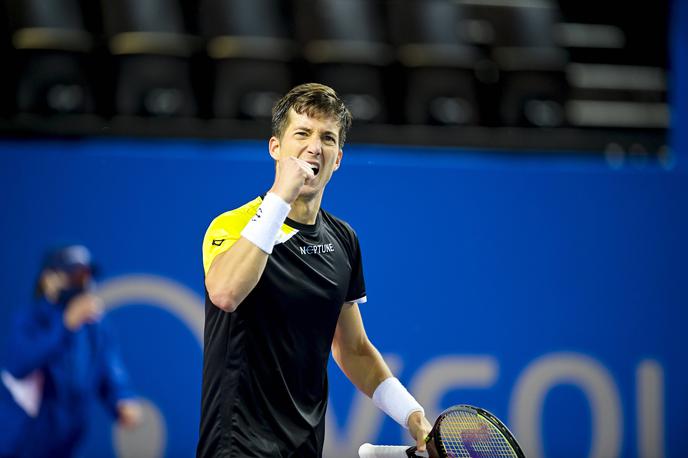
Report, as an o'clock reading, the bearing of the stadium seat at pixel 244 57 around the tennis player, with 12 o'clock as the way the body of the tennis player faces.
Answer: The stadium seat is roughly at 7 o'clock from the tennis player.

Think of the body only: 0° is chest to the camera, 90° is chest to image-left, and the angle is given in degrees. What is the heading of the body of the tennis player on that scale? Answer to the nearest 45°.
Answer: approximately 315°

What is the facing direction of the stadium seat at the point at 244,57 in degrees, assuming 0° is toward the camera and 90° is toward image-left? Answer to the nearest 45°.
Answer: approximately 0°
